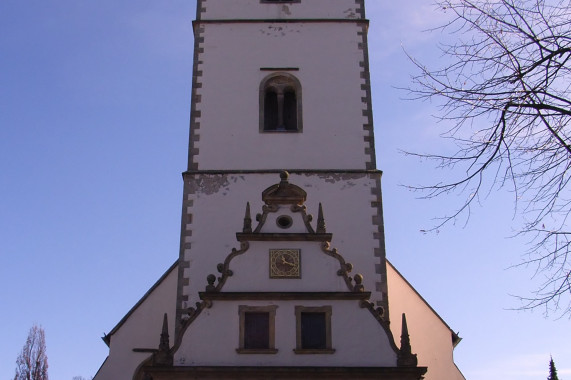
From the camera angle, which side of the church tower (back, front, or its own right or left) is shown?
front

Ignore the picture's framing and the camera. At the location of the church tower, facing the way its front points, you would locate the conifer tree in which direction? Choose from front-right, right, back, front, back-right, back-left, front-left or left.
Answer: back-left
